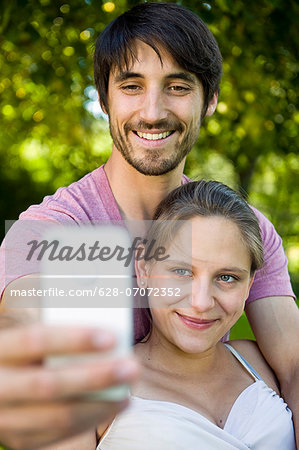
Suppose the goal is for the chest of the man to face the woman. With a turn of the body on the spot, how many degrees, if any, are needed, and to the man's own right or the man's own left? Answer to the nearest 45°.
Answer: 0° — they already face them

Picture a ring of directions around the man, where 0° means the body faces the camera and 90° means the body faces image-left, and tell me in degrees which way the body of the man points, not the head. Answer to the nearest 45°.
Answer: approximately 0°
